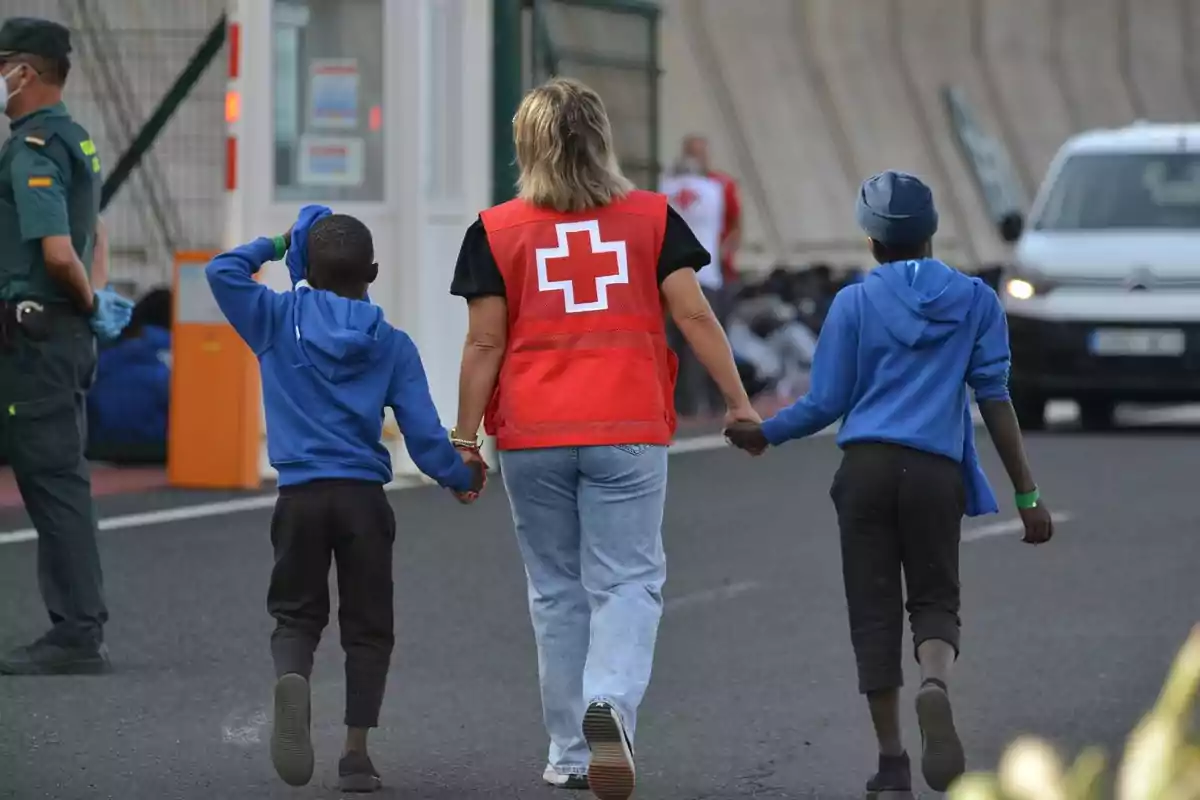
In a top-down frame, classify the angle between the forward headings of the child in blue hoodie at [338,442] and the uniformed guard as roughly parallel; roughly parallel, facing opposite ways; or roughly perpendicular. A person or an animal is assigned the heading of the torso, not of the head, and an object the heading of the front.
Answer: roughly perpendicular

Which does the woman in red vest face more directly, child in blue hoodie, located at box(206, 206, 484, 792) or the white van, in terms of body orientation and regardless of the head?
the white van

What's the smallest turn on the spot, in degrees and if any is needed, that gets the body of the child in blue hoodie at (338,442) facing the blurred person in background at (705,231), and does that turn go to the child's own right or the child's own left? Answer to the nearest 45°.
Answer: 0° — they already face them

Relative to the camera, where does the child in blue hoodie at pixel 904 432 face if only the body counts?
away from the camera

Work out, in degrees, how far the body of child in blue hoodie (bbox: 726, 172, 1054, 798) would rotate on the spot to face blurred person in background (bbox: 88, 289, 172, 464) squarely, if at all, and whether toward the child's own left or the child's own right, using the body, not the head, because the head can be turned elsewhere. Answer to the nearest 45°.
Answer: approximately 45° to the child's own left

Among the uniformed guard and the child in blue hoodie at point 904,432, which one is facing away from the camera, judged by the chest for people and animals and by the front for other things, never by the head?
the child in blue hoodie

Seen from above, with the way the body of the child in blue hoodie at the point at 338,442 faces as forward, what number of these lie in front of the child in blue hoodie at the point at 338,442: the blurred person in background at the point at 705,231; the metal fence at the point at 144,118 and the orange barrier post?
3

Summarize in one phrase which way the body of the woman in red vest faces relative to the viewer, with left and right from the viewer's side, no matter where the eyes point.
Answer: facing away from the viewer

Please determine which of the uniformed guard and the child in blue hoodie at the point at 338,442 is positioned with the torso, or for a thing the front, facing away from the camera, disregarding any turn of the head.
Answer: the child in blue hoodie

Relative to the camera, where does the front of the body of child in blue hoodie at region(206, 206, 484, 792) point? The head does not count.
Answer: away from the camera

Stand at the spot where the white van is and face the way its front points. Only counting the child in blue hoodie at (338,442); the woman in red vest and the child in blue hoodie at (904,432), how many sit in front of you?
3

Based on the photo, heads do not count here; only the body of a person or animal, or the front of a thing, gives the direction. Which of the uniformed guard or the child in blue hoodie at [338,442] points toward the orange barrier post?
the child in blue hoodie

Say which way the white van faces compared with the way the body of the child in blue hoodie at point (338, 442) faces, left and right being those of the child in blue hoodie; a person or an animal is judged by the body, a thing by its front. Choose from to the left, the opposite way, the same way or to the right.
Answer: the opposite way

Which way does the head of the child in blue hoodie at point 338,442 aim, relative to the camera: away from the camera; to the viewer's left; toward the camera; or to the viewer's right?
away from the camera
